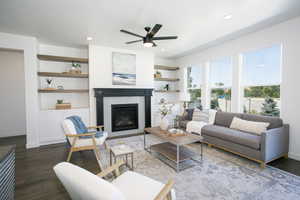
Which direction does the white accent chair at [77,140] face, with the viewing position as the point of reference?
facing the viewer and to the right of the viewer

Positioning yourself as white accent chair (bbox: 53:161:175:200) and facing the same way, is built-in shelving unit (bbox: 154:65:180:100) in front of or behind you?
in front

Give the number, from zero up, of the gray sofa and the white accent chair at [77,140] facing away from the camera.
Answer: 0

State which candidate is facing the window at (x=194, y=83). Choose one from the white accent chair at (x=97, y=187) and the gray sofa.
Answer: the white accent chair

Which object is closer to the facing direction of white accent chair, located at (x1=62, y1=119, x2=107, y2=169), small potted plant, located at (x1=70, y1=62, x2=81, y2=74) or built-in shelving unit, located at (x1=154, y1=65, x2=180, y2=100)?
the built-in shelving unit

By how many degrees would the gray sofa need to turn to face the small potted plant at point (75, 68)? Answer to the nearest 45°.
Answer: approximately 45° to its right

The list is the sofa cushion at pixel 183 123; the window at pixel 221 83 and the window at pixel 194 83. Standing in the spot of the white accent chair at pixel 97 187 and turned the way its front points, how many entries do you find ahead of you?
3

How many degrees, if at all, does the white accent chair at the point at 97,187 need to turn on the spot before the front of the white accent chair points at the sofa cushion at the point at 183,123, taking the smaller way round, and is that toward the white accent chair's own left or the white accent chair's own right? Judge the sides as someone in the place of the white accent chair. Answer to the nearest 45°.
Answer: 0° — it already faces it

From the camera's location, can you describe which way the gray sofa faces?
facing the viewer and to the left of the viewer

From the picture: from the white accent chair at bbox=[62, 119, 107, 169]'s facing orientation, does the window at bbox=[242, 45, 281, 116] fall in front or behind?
in front

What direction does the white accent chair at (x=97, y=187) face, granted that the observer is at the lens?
facing away from the viewer and to the right of the viewer

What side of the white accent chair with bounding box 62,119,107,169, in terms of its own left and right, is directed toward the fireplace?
left

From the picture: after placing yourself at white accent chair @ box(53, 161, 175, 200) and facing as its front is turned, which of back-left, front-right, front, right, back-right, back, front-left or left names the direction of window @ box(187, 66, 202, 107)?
front

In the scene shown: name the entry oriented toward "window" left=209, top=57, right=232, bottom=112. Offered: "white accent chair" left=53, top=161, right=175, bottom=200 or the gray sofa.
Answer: the white accent chair

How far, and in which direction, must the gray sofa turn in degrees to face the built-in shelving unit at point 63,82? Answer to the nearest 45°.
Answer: approximately 45° to its right

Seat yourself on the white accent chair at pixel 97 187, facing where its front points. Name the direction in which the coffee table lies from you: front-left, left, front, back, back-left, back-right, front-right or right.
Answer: front
